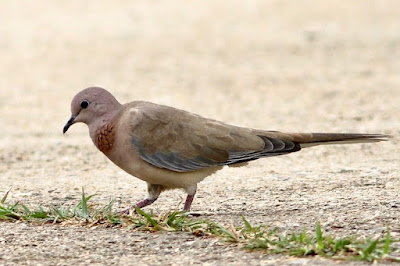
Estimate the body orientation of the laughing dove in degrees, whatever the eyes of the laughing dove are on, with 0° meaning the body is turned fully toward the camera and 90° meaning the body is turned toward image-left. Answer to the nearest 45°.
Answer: approximately 90°
